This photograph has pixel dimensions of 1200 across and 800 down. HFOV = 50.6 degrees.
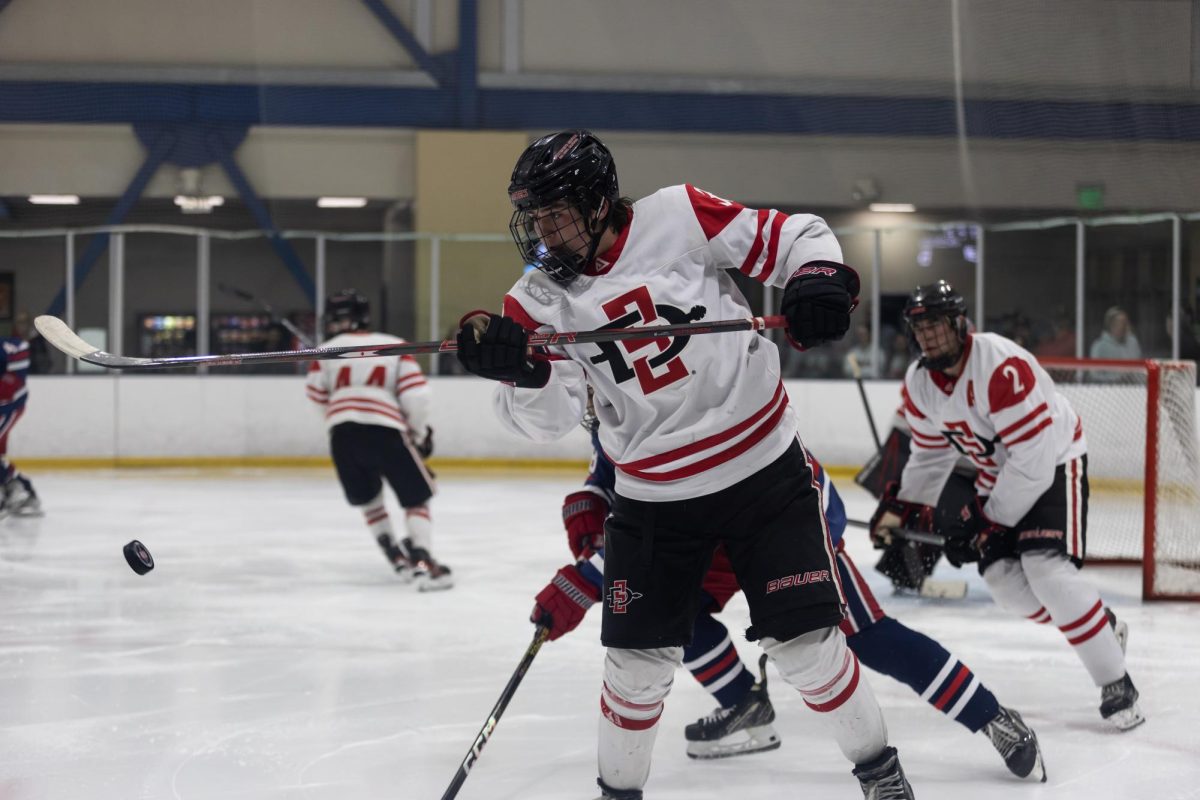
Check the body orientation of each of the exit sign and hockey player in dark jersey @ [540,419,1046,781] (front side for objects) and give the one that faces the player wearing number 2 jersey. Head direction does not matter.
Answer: the exit sign

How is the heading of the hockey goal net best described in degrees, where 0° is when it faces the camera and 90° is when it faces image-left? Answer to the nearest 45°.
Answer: approximately 45°

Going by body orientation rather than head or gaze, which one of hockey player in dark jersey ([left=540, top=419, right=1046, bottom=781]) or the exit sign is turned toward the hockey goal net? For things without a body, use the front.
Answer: the exit sign

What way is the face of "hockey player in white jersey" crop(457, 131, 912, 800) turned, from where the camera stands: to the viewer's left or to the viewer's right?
to the viewer's left

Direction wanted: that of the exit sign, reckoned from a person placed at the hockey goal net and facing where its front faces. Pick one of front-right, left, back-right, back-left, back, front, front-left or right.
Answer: back-right

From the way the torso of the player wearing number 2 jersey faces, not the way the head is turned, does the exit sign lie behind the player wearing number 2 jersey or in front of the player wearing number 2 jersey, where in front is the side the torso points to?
behind

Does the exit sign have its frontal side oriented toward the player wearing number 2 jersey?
yes
